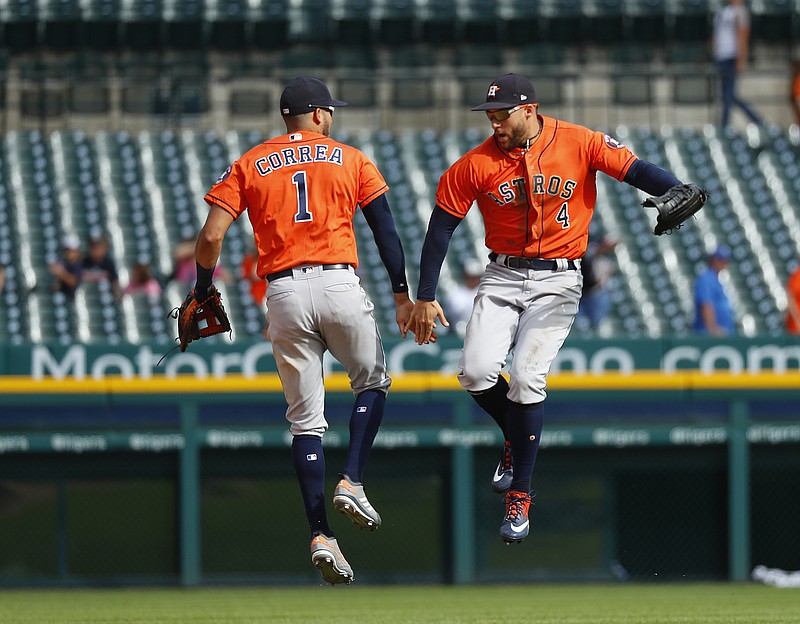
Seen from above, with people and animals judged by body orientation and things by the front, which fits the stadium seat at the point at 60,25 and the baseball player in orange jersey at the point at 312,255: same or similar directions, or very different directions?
very different directions

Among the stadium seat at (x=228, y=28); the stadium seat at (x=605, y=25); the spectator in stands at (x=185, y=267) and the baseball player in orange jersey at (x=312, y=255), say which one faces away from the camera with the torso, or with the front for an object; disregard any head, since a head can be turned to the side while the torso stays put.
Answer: the baseball player in orange jersey

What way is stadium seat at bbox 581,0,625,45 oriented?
toward the camera

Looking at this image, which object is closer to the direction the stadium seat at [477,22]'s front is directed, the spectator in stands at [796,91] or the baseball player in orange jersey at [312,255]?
the baseball player in orange jersey

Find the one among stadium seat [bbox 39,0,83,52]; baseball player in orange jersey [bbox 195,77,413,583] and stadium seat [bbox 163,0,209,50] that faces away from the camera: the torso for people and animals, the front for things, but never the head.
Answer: the baseball player in orange jersey

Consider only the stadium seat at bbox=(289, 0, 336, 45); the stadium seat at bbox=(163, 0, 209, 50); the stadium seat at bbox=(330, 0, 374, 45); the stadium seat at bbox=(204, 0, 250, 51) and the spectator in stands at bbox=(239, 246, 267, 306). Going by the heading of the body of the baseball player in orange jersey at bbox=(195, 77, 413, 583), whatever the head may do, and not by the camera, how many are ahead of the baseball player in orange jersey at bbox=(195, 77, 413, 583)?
5

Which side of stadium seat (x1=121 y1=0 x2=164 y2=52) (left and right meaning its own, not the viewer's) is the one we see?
front

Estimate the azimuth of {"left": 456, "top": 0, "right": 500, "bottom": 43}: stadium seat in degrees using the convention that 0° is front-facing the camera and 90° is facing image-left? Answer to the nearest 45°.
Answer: approximately 0°

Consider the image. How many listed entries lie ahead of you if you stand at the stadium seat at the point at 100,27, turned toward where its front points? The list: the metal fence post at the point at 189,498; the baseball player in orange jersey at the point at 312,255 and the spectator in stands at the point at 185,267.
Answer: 3

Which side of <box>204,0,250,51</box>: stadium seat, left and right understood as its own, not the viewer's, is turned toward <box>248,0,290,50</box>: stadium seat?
left

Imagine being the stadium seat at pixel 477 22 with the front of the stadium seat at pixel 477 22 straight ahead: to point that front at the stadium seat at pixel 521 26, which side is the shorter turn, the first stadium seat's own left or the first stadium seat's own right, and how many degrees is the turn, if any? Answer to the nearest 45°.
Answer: approximately 90° to the first stadium seat's own left

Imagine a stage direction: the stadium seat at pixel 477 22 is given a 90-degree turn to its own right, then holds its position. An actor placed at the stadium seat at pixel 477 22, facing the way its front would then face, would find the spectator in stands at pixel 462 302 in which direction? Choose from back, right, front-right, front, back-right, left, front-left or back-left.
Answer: left

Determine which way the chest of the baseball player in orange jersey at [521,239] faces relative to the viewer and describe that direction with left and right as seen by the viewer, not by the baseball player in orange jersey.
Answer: facing the viewer

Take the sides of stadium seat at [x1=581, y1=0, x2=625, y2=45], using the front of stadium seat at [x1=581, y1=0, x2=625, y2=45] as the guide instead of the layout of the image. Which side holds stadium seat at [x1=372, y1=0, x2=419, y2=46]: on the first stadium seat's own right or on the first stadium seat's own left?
on the first stadium seat's own right

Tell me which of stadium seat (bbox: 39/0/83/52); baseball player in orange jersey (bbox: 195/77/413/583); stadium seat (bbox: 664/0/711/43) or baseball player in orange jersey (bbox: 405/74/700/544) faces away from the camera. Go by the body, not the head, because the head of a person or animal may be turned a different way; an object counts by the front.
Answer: baseball player in orange jersey (bbox: 195/77/413/583)
